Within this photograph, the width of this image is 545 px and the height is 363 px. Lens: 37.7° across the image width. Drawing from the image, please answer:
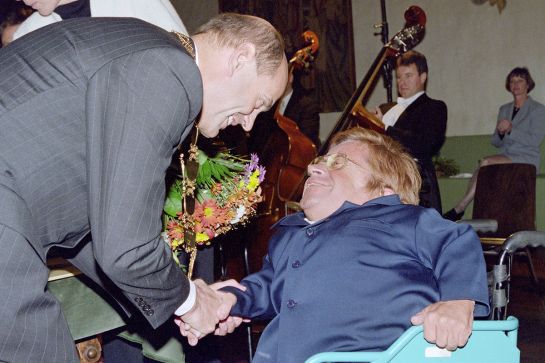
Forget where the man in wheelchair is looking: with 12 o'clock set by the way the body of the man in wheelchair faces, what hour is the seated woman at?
The seated woman is roughly at 5 o'clock from the man in wheelchair.

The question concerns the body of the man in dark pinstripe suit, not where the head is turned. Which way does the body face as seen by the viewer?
to the viewer's right

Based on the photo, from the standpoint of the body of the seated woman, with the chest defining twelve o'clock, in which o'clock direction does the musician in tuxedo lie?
The musician in tuxedo is roughly at 11 o'clock from the seated woman.

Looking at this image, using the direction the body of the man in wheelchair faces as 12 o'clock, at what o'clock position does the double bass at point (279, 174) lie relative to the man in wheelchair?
The double bass is roughly at 4 o'clock from the man in wheelchair.

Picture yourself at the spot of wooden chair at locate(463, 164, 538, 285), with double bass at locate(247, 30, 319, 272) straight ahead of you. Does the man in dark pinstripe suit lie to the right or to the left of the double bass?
left

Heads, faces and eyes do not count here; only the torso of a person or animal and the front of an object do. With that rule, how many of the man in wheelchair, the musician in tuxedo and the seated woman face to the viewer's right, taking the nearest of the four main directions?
0

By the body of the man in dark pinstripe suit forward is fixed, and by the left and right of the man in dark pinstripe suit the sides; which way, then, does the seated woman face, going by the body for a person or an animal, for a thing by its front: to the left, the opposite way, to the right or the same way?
the opposite way

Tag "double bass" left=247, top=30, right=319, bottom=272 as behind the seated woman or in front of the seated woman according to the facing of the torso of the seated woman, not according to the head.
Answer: in front

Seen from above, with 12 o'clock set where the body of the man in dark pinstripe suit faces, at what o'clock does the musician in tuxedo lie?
The musician in tuxedo is roughly at 10 o'clock from the man in dark pinstripe suit.

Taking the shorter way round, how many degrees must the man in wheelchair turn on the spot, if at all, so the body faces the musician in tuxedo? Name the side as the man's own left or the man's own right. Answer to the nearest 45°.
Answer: approximately 135° to the man's own right

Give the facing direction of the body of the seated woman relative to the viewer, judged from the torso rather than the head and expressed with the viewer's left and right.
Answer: facing the viewer and to the left of the viewer

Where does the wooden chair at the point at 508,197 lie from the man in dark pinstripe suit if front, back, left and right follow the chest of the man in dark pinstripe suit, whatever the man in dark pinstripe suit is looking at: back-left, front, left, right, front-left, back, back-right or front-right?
front-left

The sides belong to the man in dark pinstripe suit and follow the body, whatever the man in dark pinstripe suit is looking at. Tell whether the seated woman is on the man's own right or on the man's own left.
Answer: on the man's own left
